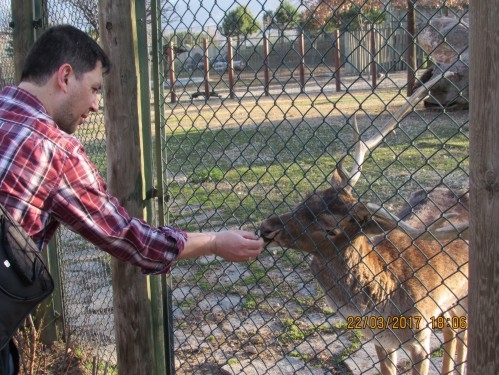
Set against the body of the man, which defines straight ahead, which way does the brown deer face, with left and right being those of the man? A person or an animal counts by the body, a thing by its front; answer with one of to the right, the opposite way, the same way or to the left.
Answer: the opposite way

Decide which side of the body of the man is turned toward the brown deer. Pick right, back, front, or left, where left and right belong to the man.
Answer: front

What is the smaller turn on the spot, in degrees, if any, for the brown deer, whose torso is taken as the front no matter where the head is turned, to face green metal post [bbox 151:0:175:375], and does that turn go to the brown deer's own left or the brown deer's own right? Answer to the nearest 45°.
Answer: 0° — it already faces it

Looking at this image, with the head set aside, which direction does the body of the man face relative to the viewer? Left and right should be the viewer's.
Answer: facing away from the viewer and to the right of the viewer

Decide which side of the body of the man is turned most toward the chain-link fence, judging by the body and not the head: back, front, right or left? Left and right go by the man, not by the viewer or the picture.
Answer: front

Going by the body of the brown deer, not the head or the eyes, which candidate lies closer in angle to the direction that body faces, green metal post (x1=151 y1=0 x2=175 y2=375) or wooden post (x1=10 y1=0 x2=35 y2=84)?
the green metal post

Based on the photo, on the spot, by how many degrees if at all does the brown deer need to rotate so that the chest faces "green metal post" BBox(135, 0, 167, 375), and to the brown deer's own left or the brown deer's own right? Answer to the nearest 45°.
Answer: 0° — it already faces it

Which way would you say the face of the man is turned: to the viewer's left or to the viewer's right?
to the viewer's right

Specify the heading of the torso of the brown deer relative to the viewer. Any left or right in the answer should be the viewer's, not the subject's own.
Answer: facing the viewer and to the left of the viewer
